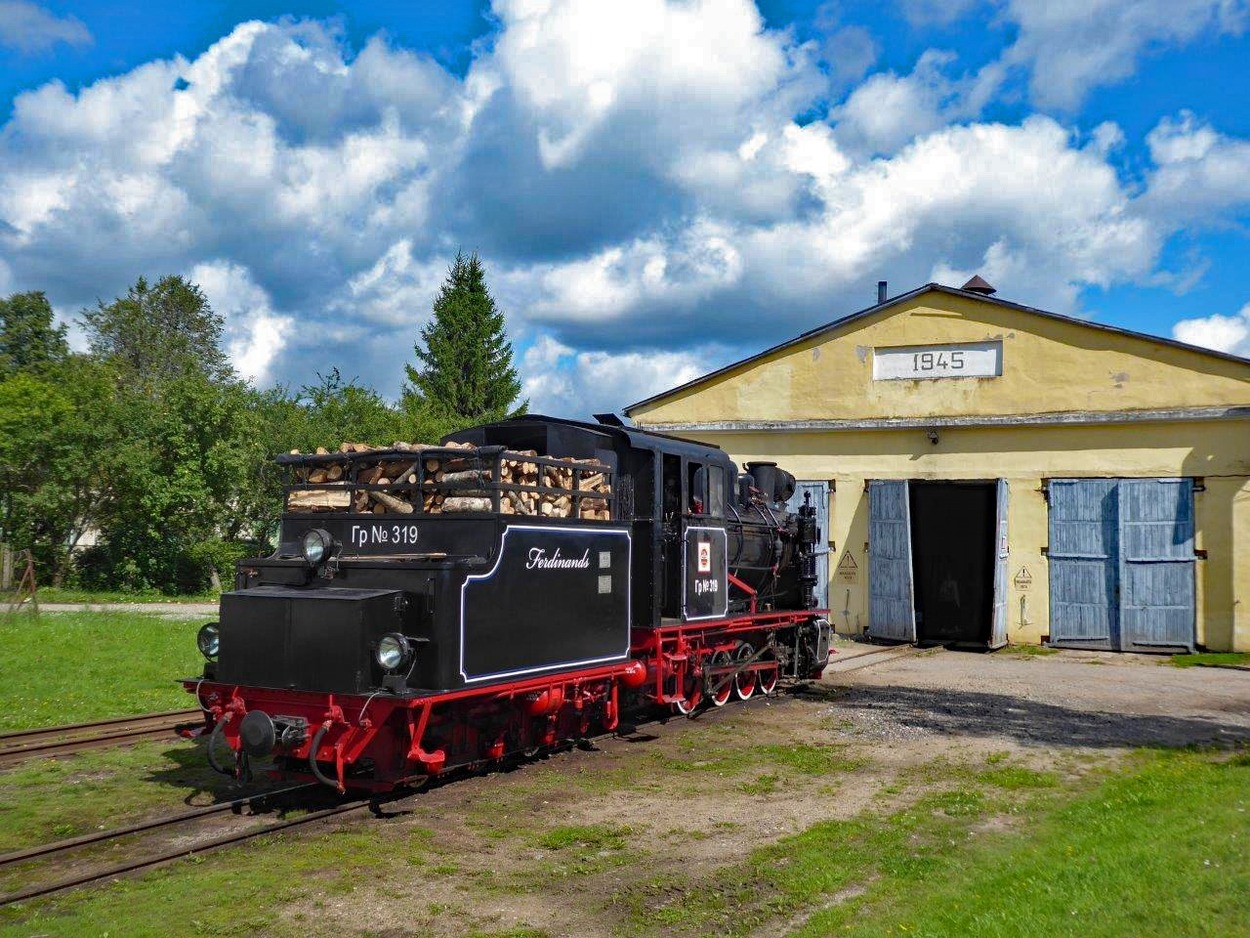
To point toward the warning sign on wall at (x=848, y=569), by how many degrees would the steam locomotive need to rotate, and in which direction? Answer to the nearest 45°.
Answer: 0° — it already faces it

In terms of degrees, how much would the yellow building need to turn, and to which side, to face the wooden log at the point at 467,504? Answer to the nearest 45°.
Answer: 0° — it already faces it

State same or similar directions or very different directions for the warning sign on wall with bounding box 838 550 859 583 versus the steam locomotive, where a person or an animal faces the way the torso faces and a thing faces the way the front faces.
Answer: very different directions

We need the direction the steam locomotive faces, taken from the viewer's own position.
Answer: facing away from the viewer and to the right of the viewer

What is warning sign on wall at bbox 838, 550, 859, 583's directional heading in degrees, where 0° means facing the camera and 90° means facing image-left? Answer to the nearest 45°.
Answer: approximately 0°

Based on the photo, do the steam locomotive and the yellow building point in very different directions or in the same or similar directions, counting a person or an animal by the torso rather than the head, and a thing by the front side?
very different directions

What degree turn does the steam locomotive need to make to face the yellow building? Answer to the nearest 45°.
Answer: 0° — it already faces it

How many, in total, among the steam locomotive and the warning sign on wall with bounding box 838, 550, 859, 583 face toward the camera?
1

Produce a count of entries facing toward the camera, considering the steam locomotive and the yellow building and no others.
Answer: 1
